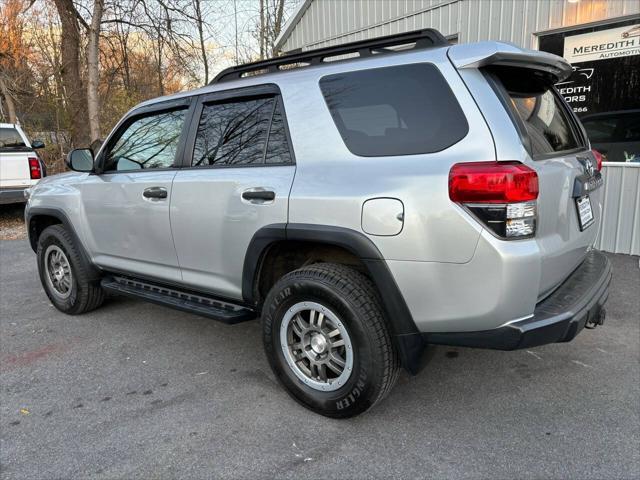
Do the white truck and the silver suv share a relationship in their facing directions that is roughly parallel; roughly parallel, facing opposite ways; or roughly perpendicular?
roughly parallel

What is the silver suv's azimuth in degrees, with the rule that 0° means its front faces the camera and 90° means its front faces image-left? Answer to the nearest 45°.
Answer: approximately 135°

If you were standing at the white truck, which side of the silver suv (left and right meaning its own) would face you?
front

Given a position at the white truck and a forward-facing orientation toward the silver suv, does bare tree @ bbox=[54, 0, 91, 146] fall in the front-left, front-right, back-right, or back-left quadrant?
back-left

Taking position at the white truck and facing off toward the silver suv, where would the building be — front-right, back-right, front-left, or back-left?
front-left

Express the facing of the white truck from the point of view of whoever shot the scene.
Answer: facing away from the viewer

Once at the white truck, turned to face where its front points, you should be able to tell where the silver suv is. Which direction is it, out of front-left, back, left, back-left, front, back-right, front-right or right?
back

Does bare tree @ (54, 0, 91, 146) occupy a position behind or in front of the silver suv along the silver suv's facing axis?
in front

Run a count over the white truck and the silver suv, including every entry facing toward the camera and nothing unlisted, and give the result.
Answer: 0

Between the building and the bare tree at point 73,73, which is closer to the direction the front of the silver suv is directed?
the bare tree

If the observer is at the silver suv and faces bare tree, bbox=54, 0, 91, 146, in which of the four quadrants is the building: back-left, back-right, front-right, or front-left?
front-right
